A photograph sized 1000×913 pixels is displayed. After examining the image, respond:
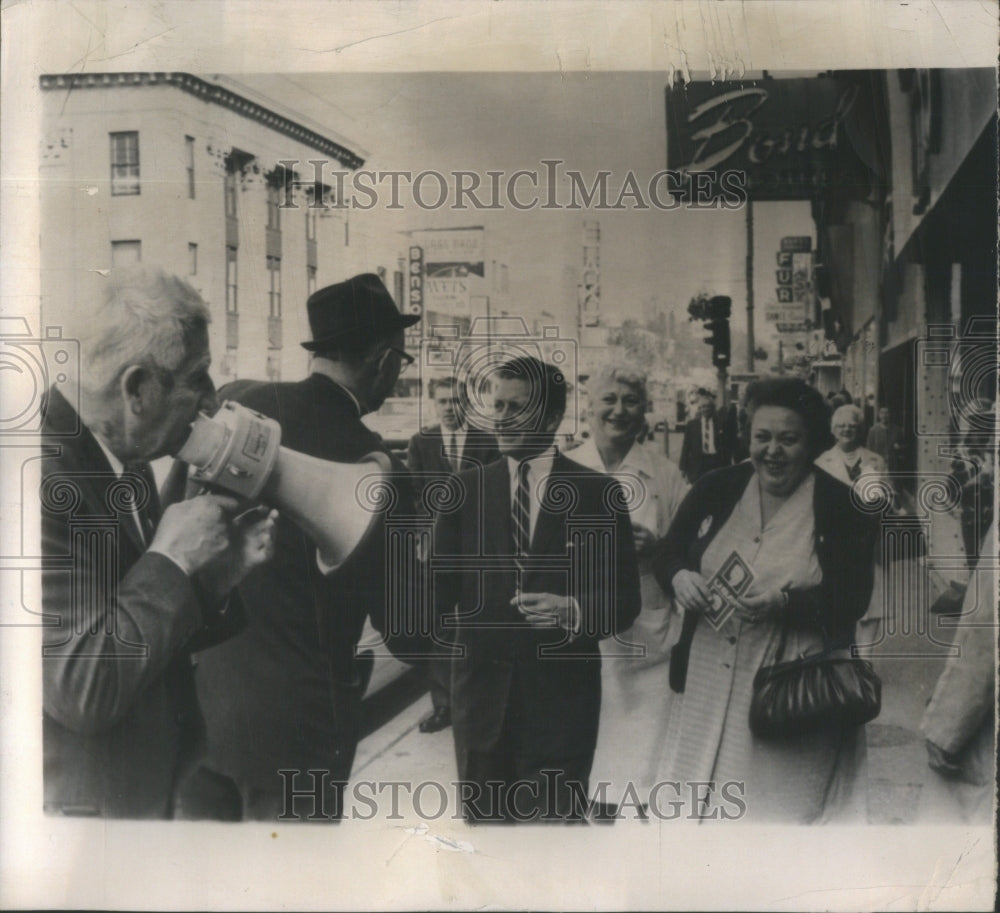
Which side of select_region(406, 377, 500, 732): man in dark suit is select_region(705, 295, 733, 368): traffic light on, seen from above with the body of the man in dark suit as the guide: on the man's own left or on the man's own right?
on the man's own left

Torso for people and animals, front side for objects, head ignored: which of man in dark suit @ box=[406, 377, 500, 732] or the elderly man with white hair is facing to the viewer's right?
the elderly man with white hair

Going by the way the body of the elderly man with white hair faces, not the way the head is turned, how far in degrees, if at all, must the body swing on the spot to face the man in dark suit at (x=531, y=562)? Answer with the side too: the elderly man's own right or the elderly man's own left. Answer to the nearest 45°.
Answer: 0° — they already face them

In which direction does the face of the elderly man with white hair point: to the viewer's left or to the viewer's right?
to the viewer's right

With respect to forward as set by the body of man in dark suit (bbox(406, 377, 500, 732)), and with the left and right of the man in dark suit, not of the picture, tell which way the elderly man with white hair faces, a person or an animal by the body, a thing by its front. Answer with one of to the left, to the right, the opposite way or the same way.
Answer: to the left

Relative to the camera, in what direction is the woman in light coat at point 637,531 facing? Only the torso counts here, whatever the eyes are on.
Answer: toward the camera

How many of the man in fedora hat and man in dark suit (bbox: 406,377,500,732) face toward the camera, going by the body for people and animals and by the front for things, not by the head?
1

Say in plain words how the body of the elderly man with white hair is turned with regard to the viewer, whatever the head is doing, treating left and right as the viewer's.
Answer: facing to the right of the viewer

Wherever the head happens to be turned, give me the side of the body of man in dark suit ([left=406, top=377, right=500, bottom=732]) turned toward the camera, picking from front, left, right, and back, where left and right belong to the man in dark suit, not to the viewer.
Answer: front

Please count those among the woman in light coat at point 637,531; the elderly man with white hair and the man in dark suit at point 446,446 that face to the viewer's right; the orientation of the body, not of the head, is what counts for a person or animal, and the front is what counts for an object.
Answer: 1

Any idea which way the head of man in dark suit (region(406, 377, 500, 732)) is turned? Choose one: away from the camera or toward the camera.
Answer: toward the camera

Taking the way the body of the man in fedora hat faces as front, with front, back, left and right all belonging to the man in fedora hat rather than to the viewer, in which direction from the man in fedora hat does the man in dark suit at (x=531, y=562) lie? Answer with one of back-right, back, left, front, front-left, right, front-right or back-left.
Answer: front-right

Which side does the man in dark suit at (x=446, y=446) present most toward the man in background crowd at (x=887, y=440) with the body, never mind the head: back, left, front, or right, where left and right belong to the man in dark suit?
left

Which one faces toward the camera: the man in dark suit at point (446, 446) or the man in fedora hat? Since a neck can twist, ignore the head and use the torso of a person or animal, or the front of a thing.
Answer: the man in dark suit

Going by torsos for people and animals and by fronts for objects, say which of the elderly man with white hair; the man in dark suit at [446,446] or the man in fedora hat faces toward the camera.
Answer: the man in dark suit

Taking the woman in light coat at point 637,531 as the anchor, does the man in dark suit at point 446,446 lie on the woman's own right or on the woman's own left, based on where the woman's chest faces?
on the woman's own right

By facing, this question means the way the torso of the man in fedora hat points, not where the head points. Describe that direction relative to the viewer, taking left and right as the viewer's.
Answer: facing away from the viewer and to the right of the viewer

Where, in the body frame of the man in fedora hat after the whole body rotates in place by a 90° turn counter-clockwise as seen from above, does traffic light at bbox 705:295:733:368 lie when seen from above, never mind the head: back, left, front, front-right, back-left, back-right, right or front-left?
back-right

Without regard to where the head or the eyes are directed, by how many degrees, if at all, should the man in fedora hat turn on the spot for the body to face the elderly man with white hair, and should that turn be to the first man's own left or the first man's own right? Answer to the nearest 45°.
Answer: approximately 135° to the first man's own left
